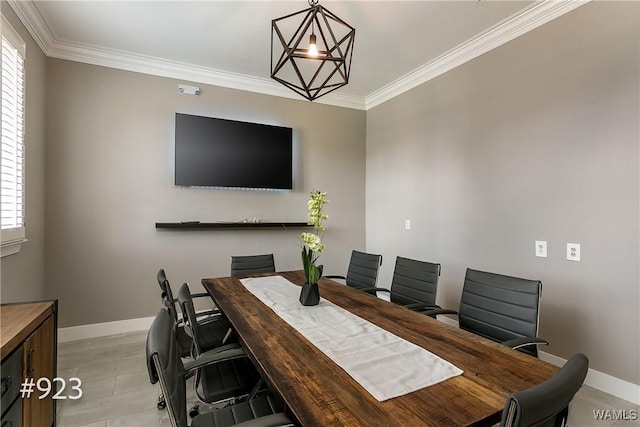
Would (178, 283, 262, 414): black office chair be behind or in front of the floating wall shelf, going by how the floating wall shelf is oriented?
in front

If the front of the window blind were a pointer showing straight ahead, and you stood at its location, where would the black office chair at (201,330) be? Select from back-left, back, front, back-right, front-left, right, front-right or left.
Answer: front-right

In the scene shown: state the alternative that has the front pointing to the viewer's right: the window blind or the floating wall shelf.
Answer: the window blind

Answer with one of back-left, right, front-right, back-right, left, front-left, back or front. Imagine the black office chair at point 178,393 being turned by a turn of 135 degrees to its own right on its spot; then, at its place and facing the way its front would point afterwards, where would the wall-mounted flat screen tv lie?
back-right

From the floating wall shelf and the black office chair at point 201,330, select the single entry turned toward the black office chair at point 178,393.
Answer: the floating wall shelf

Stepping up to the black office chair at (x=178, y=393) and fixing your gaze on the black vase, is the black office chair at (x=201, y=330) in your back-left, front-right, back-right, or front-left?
front-left

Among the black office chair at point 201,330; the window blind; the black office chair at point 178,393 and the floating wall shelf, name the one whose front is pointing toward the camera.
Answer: the floating wall shelf

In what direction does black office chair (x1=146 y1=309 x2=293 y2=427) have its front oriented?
to the viewer's right

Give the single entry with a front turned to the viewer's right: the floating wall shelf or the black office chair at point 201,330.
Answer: the black office chair

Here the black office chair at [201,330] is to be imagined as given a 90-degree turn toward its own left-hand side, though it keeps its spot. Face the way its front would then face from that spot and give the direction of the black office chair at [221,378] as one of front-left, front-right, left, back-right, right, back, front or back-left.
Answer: back

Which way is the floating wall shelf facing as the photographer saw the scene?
facing the viewer

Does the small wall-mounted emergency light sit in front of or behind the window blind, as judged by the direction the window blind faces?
in front

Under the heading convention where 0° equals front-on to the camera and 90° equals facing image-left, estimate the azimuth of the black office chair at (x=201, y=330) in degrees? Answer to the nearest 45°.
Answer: approximately 270°

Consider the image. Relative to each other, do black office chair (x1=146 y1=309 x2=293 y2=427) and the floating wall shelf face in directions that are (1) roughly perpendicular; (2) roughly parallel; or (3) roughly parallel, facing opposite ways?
roughly perpendicular

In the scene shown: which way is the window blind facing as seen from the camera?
to the viewer's right
